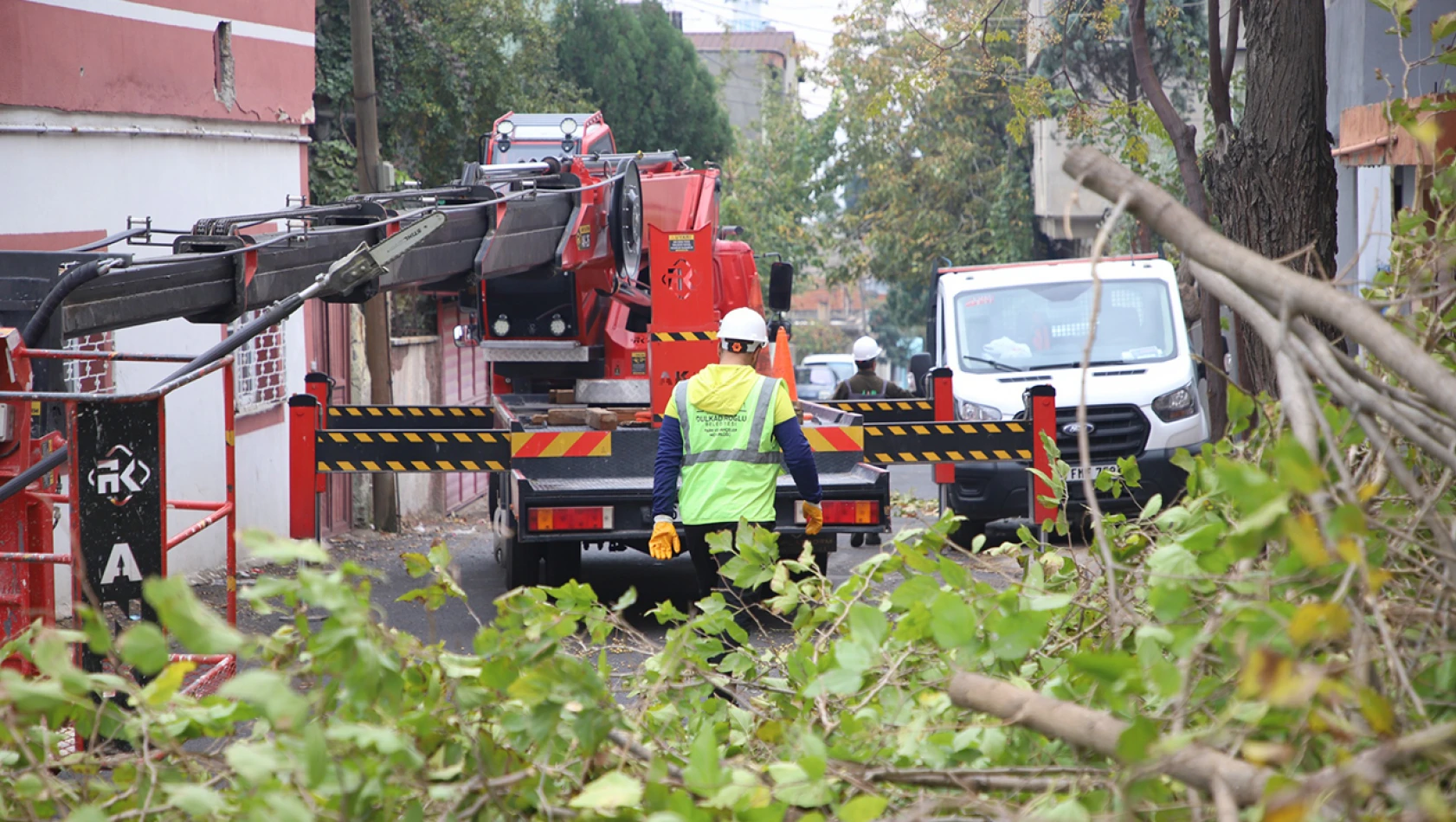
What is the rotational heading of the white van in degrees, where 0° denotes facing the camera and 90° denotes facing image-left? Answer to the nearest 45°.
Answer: approximately 0°

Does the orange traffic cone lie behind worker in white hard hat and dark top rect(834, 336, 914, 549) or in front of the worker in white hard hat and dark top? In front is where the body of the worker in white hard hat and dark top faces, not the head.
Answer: behind

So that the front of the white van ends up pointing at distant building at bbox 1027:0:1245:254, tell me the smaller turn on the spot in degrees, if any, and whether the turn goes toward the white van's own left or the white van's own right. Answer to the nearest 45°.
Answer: approximately 180°

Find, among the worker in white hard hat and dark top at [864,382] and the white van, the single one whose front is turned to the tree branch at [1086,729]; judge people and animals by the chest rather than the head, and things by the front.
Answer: the white van
